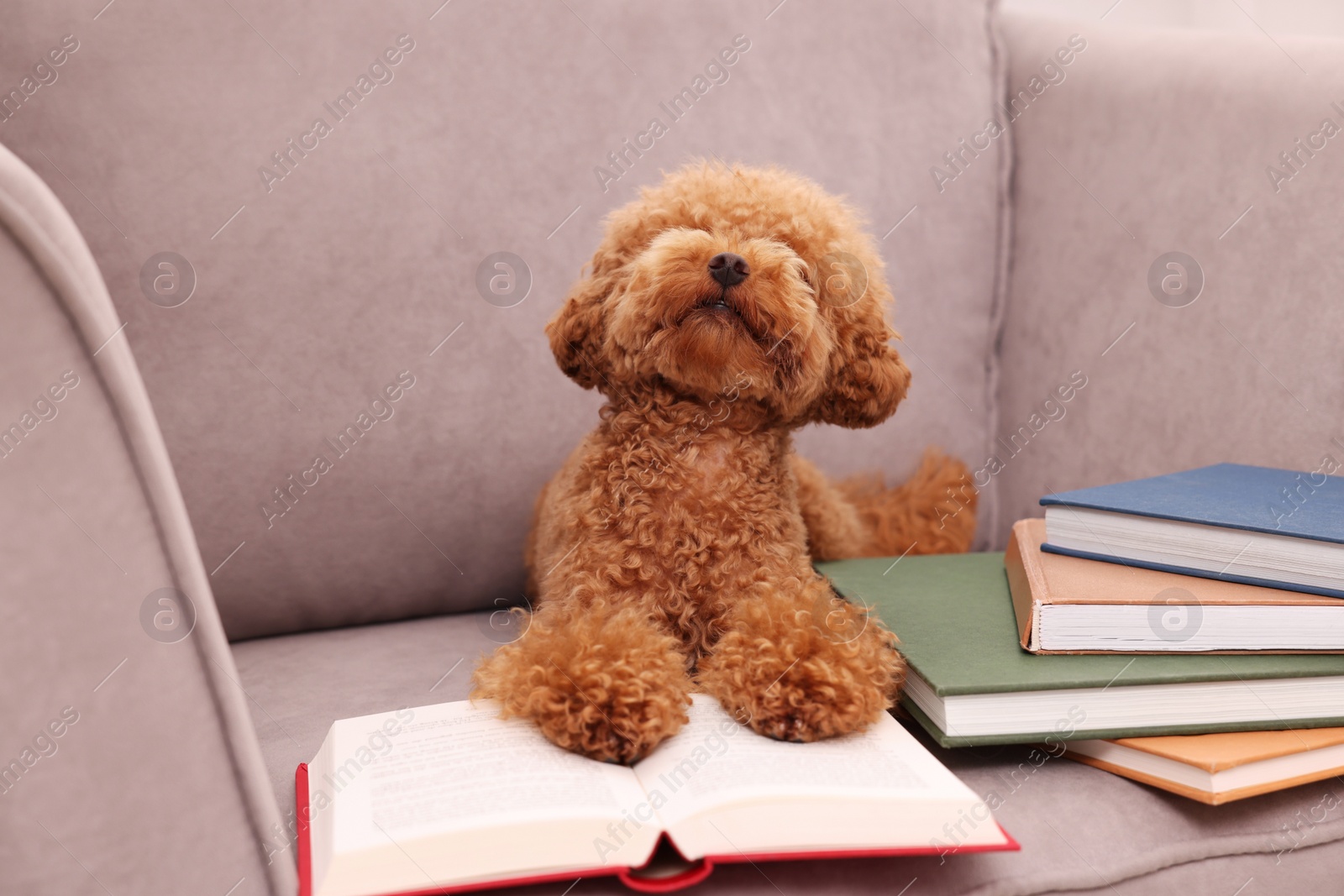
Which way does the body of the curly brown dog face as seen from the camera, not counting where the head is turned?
toward the camera
